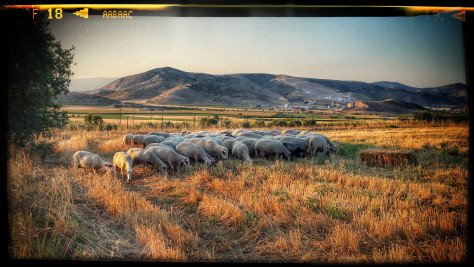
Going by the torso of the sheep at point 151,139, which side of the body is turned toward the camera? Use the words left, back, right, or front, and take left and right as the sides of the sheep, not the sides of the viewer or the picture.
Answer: left
